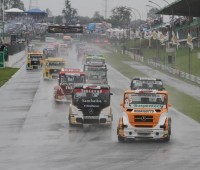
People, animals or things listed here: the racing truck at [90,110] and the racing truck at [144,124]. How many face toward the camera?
2

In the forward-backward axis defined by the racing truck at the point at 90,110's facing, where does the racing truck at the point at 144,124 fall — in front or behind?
in front

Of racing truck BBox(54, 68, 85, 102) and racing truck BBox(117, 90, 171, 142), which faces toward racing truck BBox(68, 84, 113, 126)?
racing truck BBox(54, 68, 85, 102)

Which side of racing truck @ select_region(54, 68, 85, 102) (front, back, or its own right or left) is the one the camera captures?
front

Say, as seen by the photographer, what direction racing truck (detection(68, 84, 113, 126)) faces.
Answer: facing the viewer

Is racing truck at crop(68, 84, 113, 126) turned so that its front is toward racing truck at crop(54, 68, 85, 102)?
no

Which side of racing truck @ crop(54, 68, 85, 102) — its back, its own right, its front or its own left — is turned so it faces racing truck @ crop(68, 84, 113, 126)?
front

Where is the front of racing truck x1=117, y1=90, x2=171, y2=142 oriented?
toward the camera

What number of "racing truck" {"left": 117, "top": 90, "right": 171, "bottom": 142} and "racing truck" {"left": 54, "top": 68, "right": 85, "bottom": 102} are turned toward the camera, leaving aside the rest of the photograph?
2

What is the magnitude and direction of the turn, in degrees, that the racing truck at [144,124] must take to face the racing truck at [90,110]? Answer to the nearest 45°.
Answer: approximately 135° to its right

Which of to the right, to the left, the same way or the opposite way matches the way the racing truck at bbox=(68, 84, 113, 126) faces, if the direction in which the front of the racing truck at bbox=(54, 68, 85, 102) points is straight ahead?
the same way

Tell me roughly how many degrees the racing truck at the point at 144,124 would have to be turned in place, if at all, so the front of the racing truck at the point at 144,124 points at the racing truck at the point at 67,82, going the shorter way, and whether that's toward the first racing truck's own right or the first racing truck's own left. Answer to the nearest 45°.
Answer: approximately 180°

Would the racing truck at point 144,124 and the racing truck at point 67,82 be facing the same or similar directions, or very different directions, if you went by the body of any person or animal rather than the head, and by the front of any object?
same or similar directions

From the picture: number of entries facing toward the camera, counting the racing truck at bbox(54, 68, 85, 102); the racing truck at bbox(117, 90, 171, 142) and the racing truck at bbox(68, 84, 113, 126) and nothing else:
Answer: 3

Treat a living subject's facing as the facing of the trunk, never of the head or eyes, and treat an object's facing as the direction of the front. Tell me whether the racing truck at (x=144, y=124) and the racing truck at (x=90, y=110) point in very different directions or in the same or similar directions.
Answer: same or similar directions
